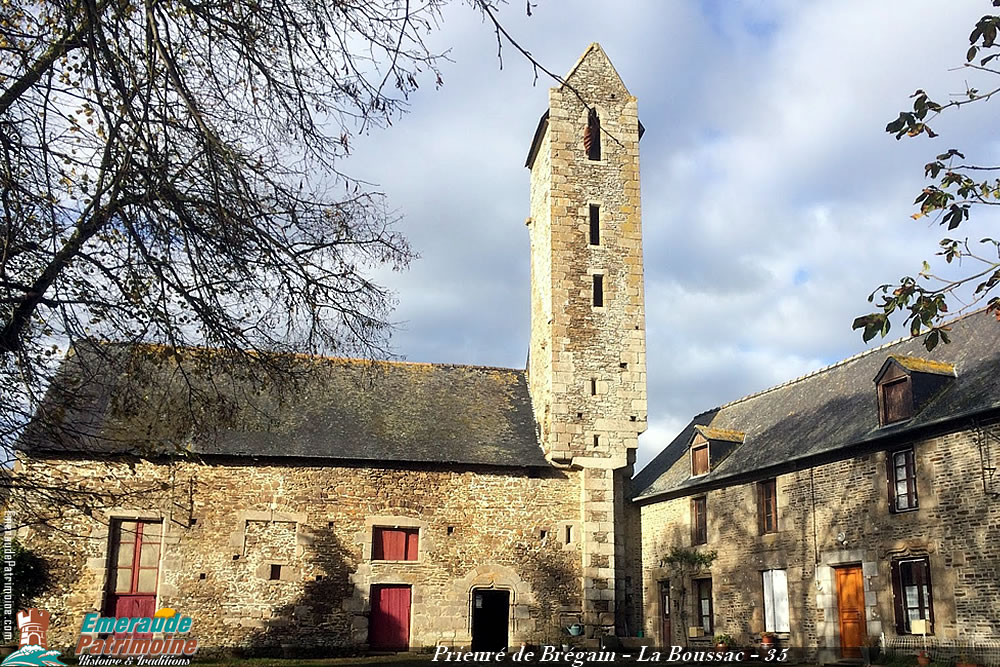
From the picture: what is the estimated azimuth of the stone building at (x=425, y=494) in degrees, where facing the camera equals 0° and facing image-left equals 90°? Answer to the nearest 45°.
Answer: approximately 0°

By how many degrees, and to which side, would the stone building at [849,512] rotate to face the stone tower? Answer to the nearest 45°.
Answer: approximately 45° to its right

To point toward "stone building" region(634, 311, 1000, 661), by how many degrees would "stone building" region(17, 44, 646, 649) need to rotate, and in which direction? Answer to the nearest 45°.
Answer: approximately 90° to its left
